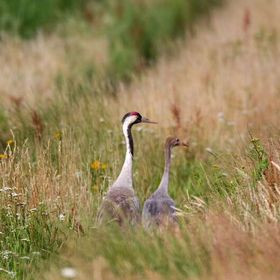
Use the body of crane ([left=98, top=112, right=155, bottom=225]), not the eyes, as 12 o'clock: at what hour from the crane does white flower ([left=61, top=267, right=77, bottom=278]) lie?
The white flower is roughly at 5 o'clock from the crane.

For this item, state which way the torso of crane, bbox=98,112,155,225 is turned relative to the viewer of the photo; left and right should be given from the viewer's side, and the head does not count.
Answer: facing away from the viewer and to the right of the viewer

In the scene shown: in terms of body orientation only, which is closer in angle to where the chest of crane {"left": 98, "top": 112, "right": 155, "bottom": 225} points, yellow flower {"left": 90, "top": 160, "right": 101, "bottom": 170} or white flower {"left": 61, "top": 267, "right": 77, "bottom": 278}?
the yellow flower

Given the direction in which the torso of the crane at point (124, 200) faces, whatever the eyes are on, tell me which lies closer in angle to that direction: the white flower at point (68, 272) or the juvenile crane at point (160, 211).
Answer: the juvenile crane

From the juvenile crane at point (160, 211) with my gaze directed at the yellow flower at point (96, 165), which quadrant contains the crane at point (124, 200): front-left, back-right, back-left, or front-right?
front-left

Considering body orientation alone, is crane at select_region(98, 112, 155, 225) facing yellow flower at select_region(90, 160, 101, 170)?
no
